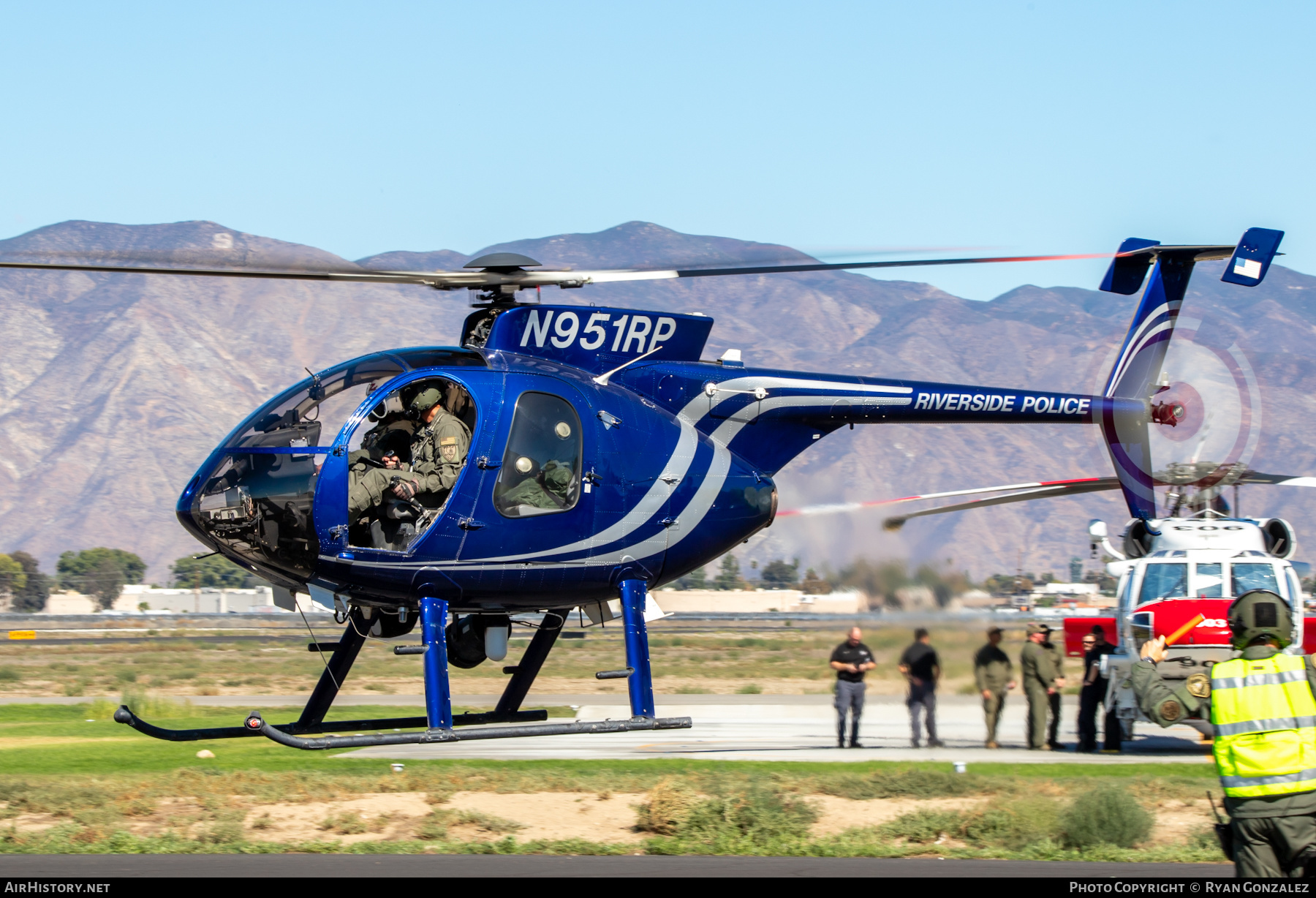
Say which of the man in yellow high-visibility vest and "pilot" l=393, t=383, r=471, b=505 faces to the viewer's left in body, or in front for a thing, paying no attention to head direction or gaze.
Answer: the pilot

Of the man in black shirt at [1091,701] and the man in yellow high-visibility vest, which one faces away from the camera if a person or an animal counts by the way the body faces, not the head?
the man in yellow high-visibility vest

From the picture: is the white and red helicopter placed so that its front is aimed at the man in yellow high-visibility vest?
yes

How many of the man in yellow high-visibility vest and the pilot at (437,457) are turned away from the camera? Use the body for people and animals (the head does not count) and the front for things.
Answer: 1

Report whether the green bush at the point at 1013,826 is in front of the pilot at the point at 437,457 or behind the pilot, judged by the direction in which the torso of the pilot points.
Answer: behind

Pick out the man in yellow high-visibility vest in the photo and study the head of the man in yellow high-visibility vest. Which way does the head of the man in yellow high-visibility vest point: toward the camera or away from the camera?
away from the camera

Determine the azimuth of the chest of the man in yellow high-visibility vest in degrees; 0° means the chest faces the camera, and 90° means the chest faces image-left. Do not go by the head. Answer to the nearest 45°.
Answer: approximately 180°
